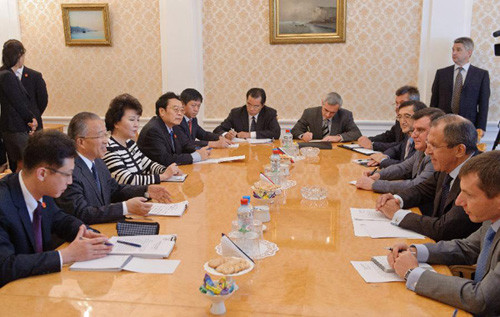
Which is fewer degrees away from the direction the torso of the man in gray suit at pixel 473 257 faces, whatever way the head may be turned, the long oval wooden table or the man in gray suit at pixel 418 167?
the long oval wooden table

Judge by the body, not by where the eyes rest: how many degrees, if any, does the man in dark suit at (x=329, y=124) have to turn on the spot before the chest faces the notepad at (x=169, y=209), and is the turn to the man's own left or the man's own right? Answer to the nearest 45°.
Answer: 0° — they already face it

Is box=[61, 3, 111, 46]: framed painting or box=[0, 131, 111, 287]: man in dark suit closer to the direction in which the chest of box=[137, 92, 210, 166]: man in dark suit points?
the man in dark suit

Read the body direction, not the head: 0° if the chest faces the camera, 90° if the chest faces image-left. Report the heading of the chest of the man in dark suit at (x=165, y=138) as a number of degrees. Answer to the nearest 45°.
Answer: approximately 315°

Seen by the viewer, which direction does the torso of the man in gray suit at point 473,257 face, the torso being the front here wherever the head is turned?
to the viewer's left

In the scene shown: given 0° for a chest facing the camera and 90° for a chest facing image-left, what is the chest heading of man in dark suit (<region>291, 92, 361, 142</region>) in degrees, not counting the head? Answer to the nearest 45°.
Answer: approximately 0°

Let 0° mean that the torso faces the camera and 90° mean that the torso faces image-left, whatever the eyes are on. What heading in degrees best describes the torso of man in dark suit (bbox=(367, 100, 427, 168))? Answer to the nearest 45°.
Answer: approximately 45°

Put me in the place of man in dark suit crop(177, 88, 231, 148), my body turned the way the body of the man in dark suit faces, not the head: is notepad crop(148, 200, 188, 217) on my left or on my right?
on my right

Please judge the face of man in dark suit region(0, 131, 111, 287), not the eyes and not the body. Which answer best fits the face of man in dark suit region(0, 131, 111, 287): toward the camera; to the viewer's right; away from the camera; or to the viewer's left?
to the viewer's right

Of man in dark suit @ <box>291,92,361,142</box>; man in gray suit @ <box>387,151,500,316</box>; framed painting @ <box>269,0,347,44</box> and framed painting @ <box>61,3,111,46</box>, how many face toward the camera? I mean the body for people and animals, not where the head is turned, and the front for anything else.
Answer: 3

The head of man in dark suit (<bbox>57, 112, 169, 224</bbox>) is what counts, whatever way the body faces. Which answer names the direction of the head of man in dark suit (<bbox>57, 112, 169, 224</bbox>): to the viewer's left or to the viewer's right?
to the viewer's right

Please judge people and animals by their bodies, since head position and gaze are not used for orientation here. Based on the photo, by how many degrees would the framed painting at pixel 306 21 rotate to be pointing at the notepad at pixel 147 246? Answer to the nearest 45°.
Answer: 0° — it already faces it

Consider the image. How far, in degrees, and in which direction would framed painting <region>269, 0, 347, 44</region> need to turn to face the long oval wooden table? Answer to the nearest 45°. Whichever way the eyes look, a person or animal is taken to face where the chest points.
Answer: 0° — it already faces it
